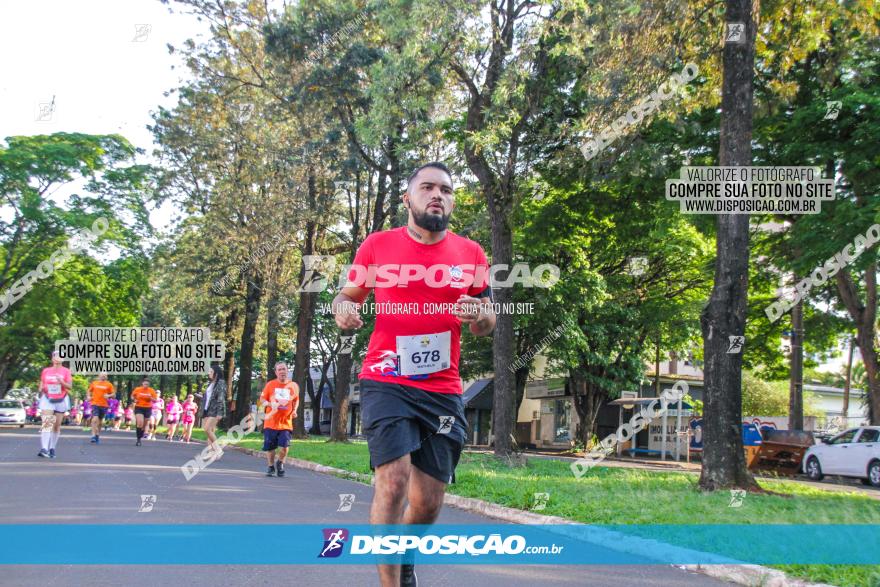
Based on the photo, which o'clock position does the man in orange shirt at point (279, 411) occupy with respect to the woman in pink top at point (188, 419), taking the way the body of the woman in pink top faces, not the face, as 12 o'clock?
The man in orange shirt is roughly at 12 o'clock from the woman in pink top.

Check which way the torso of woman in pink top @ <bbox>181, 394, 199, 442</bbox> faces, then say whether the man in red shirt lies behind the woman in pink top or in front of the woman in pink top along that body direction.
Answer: in front

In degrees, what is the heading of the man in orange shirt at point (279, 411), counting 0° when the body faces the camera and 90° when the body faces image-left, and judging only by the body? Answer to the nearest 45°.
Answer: approximately 0°

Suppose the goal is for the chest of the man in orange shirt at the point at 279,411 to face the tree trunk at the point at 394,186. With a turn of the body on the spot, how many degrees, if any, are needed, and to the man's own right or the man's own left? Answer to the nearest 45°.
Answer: approximately 180°

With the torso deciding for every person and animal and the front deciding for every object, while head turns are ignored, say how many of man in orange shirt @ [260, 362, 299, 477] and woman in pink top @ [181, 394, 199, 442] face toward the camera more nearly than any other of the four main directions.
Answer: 2

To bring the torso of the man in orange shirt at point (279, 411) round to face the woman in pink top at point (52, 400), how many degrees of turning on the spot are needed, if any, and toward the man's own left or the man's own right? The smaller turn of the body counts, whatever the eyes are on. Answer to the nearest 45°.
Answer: approximately 135° to the man's own right

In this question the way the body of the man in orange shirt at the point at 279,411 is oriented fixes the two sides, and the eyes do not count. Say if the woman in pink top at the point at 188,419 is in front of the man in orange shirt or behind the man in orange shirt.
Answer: behind

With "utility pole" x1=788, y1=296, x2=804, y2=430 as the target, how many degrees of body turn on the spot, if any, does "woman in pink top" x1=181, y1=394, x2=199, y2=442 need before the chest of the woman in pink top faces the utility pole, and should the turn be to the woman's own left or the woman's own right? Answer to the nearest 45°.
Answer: approximately 45° to the woman's own left

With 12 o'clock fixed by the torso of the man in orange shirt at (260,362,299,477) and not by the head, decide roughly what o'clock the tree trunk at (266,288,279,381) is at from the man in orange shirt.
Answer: The tree trunk is roughly at 6 o'clock from the man in orange shirt.
